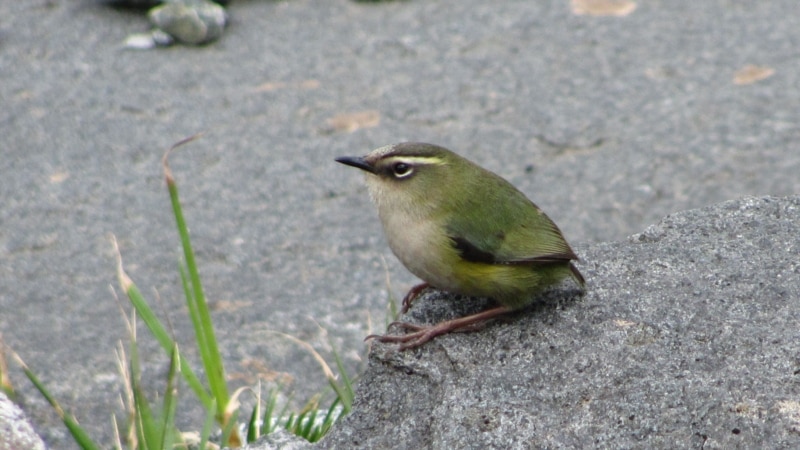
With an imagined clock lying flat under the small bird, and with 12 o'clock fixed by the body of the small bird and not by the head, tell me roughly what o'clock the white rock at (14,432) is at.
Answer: The white rock is roughly at 11 o'clock from the small bird.

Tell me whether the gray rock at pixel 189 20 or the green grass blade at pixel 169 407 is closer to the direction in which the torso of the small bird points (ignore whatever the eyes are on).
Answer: the green grass blade

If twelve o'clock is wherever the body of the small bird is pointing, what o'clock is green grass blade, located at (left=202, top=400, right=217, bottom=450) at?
The green grass blade is roughly at 11 o'clock from the small bird.

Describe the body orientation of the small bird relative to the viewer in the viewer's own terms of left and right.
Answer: facing to the left of the viewer

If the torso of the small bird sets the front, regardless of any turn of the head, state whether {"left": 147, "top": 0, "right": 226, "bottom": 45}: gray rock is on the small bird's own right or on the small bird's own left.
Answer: on the small bird's own right

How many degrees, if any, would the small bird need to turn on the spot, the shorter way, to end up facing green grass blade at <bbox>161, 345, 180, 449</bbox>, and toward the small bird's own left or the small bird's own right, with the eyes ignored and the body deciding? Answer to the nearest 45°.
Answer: approximately 45° to the small bird's own left

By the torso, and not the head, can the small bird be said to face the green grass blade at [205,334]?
yes

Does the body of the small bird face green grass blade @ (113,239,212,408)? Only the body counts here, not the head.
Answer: yes
